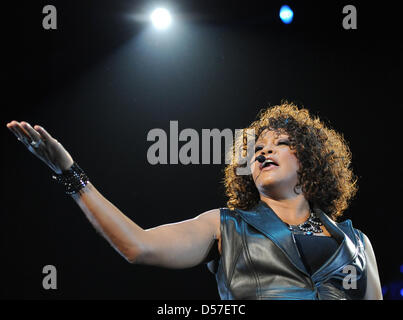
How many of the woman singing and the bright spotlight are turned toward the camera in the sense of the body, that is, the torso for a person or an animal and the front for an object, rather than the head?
2

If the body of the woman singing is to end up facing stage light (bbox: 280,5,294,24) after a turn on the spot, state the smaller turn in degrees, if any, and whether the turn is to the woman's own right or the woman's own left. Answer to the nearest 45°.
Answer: approximately 180°

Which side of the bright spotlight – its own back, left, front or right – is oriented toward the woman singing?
front

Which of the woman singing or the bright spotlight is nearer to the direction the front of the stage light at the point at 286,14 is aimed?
the woman singing

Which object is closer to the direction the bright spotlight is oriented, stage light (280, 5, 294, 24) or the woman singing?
the woman singing

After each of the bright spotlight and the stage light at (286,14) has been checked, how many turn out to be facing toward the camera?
2

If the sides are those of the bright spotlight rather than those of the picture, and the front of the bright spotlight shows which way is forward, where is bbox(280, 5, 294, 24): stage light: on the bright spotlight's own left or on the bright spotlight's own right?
on the bright spotlight's own left
